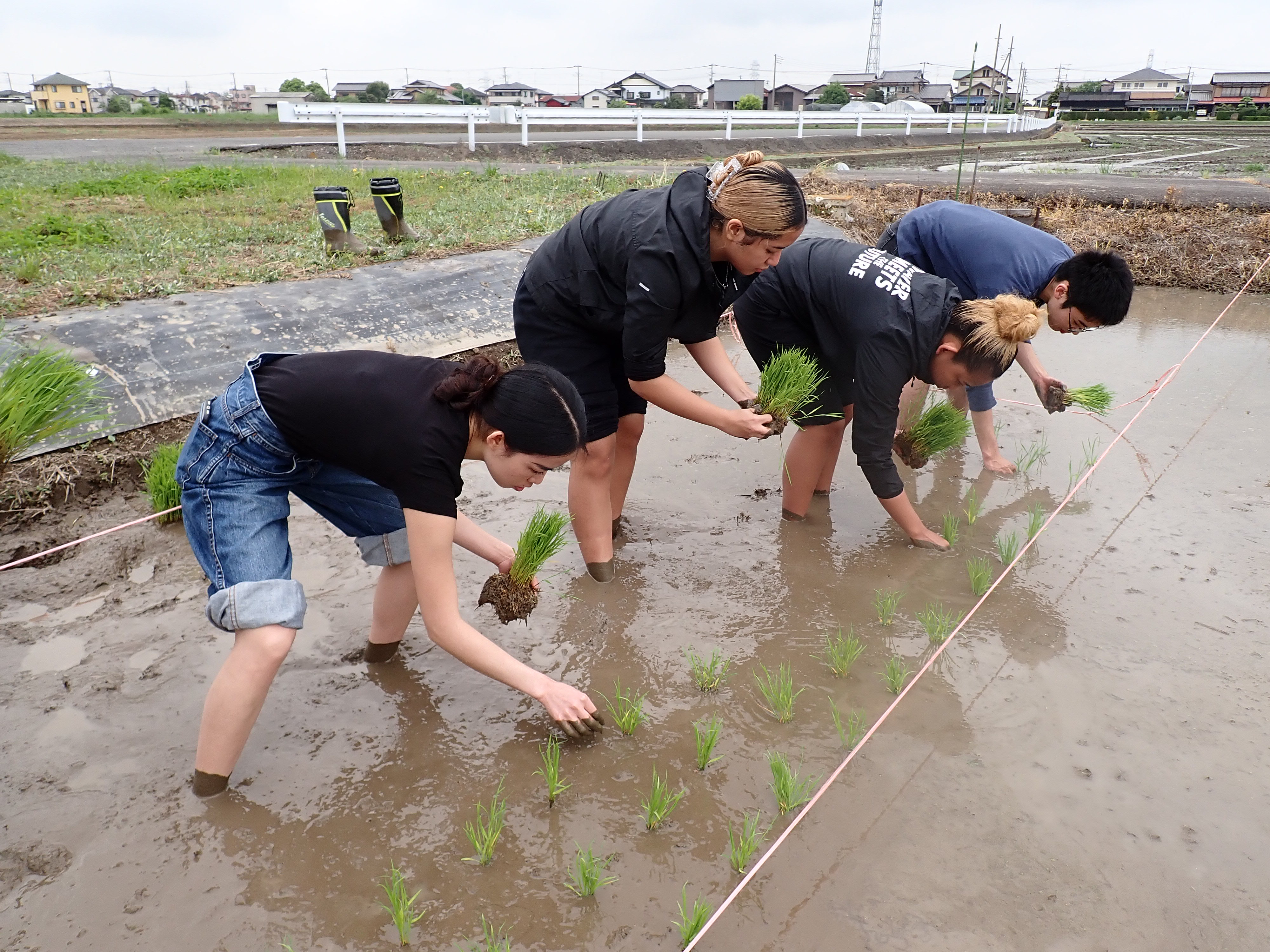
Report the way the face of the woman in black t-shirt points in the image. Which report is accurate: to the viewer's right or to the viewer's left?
to the viewer's right

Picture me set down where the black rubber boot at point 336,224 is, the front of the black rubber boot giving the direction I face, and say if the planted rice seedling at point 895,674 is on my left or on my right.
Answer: on my right

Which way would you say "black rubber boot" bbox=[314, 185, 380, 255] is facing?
to the viewer's right

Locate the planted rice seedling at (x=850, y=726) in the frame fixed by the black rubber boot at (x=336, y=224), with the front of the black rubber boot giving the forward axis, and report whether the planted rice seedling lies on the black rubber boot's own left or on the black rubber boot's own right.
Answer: on the black rubber boot's own right

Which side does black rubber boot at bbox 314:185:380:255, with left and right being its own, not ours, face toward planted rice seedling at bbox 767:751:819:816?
right

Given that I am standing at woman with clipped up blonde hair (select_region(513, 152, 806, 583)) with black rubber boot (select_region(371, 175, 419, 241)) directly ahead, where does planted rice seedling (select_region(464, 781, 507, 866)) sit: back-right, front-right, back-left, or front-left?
back-left

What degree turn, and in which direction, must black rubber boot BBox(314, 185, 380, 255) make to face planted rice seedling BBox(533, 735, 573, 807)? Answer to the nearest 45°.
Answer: approximately 90° to its right

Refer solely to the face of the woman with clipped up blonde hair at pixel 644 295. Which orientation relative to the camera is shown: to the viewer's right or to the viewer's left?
to the viewer's right

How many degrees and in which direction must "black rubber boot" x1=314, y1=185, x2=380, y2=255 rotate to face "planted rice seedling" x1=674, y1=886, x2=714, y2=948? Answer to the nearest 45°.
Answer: approximately 90° to its right

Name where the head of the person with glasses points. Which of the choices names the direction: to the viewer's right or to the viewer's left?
to the viewer's right

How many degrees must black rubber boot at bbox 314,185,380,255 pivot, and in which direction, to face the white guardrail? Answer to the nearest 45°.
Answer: approximately 90° to its left

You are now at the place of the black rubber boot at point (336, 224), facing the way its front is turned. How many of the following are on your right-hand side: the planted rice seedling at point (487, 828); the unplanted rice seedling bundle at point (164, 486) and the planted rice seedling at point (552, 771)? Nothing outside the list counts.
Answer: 3

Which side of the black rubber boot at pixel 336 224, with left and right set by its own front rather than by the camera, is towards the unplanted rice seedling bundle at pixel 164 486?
right

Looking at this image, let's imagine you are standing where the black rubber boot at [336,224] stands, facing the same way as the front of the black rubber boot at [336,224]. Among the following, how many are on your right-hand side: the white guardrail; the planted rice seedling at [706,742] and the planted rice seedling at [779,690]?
2

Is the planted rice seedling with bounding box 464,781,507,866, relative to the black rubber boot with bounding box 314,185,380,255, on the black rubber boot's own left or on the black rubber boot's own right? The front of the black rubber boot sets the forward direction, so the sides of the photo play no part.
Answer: on the black rubber boot's own right

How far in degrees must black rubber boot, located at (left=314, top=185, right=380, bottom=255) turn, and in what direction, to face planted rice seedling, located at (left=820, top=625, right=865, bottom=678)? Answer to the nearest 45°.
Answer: approximately 90° to its right
